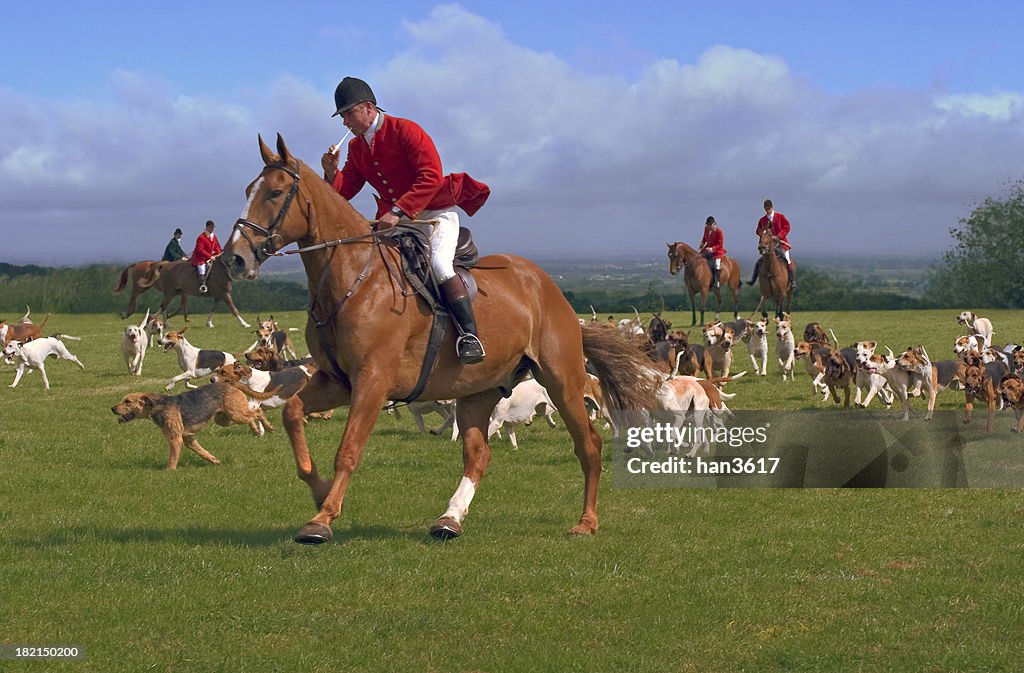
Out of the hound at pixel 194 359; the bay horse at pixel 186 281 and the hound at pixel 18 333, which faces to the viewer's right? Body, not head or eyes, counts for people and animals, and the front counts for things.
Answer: the bay horse

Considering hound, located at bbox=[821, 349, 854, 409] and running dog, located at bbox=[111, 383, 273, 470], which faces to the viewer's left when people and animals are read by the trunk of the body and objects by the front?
the running dog

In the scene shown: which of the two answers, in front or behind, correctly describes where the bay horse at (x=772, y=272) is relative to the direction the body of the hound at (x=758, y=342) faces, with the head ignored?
behind

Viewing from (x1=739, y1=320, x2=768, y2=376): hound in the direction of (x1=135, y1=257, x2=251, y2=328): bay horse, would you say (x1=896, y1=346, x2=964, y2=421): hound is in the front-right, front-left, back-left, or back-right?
back-left

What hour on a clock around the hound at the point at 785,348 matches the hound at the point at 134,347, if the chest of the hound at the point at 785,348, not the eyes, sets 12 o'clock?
the hound at the point at 134,347 is roughly at 3 o'clock from the hound at the point at 785,348.

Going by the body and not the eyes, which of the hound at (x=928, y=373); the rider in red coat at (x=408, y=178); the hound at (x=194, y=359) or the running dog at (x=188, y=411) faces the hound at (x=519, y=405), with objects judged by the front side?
the hound at (x=928, y=373)

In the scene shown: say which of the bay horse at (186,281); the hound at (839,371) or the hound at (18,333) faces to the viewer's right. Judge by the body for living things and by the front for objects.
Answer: the bay horse

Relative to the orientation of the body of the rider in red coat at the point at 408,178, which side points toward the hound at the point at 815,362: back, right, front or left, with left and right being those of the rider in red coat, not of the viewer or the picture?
back

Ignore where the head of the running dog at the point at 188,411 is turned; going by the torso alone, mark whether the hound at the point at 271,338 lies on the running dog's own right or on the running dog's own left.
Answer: on the running dog's own right

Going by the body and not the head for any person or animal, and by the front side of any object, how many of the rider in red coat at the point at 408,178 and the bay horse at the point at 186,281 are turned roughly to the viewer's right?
1

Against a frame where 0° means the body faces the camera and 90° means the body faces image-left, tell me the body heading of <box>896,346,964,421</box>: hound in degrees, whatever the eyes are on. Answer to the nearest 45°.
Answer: approximately 45°
